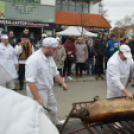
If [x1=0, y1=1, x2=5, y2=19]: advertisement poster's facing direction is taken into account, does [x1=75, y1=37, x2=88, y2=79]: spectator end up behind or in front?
in front

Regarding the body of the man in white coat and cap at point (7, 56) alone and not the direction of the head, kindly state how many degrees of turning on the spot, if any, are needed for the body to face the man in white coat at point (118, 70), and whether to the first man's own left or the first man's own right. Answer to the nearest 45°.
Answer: approximately 45° to the first man's own left

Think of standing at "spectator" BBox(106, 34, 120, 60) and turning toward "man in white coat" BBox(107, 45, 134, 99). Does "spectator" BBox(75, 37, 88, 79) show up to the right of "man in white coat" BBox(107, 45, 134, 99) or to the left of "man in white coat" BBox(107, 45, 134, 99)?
right

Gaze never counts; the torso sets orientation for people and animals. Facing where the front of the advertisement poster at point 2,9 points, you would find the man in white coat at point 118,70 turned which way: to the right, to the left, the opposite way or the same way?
the same way

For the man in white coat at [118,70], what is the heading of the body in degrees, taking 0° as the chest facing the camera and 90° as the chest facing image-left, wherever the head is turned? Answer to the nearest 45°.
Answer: approximately 315°

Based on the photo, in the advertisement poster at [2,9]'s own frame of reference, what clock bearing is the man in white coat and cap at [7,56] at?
The man in white coat and cap is roughly at 12 o'clock from the advertisement poster.

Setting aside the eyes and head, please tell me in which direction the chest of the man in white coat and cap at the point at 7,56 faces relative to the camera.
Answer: toward the camera

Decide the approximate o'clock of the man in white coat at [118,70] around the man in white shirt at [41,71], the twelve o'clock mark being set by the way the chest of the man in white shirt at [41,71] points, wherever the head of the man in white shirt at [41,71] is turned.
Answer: the man in white coat at [118,70] is roughly at 10 o'clock from the man in white shirt at [41,71].

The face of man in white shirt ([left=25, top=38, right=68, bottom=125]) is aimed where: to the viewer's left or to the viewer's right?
to the viewer's right

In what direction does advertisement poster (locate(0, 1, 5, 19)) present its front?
toward the camera

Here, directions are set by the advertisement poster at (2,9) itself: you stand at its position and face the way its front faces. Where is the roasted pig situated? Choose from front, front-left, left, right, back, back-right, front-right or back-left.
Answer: front

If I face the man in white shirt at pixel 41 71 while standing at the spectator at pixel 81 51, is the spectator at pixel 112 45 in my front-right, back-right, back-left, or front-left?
back-left

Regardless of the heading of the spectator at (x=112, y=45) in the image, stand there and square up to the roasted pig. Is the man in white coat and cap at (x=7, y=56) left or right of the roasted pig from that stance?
right

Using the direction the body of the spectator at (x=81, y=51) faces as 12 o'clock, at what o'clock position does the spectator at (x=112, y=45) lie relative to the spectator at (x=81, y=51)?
the spectator at (x=112, y=45) is roughly at 8 o'clock from the spectator at (x=81, y=51).
